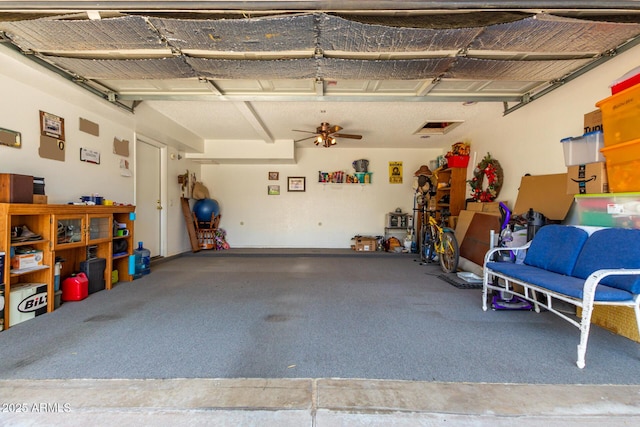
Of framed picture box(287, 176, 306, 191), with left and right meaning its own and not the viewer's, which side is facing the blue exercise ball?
right

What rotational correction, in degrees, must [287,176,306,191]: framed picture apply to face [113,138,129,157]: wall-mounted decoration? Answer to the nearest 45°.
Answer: approximately 45° to its right

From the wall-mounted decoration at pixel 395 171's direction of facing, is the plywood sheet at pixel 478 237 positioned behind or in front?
in front

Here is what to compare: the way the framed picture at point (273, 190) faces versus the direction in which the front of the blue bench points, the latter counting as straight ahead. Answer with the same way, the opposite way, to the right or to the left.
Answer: to the left

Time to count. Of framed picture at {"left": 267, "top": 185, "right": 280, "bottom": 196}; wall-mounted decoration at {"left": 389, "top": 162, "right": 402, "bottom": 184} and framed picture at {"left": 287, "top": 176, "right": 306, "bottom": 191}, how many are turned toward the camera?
3

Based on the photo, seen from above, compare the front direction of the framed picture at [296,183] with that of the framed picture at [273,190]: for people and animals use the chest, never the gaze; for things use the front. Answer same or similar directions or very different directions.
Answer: same or similar directions

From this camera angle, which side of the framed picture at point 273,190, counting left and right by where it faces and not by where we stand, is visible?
front

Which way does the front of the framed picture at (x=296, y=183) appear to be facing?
toward the camera

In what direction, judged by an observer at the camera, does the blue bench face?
facing the viewer and to the left of the viewer

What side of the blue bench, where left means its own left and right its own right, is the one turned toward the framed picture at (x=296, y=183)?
right

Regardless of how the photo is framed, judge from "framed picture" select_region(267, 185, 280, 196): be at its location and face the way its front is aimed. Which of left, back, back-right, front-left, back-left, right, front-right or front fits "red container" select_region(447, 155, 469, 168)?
front-left

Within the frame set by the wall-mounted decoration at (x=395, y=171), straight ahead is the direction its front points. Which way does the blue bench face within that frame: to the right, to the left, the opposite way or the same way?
to the right

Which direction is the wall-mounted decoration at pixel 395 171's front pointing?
toward the camera

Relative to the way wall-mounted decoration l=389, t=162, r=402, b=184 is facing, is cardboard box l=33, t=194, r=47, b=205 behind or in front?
in front
